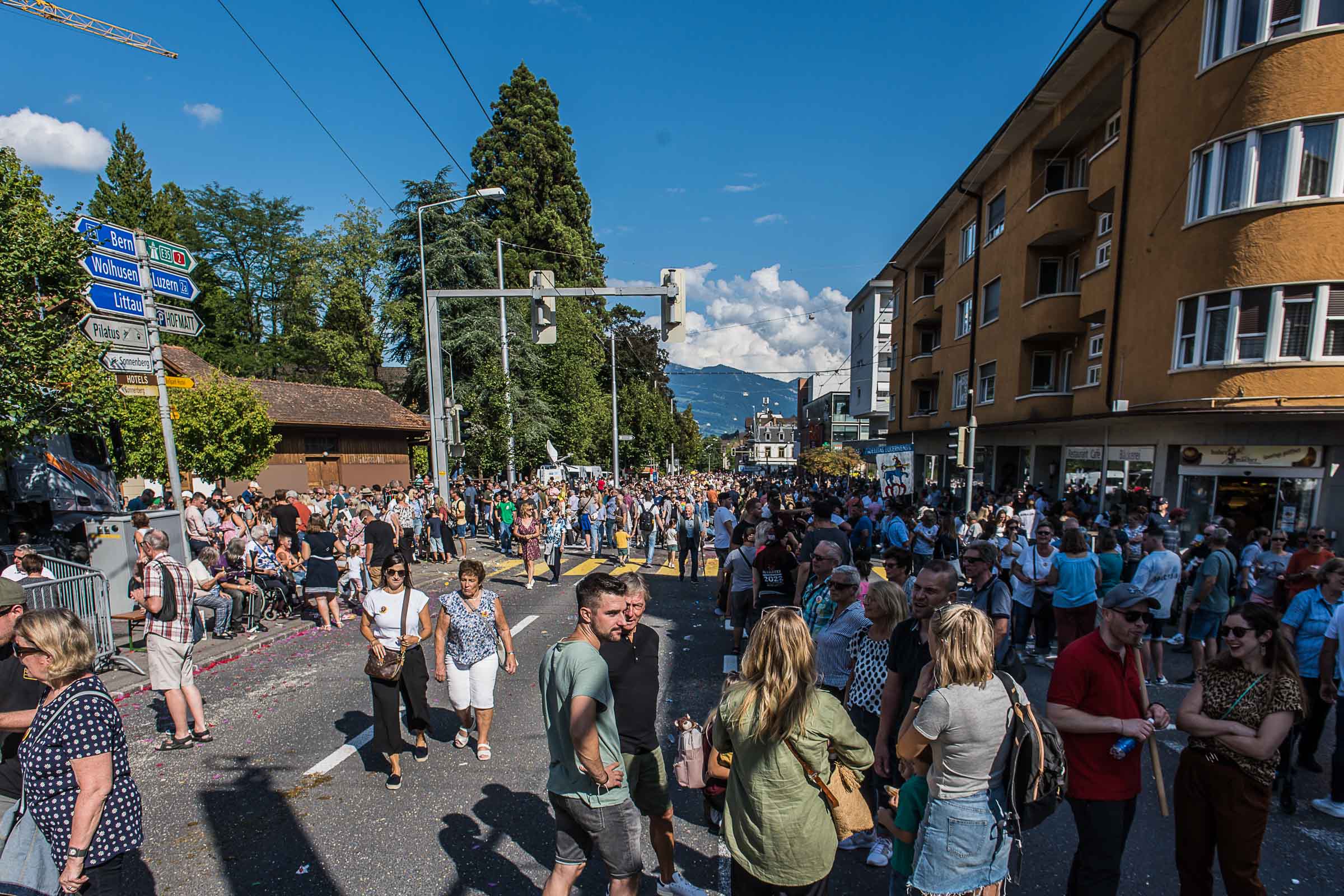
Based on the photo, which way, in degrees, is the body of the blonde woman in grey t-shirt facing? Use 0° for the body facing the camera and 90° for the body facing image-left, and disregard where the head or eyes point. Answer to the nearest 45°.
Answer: approximately 135°

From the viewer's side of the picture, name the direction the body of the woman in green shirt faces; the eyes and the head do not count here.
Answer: away from the camera

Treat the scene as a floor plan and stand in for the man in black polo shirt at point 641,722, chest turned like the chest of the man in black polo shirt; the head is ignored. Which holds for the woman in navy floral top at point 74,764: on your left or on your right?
on your right

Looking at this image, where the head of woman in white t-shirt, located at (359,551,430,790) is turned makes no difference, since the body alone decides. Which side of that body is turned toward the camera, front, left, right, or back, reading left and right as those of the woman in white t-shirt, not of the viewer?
front

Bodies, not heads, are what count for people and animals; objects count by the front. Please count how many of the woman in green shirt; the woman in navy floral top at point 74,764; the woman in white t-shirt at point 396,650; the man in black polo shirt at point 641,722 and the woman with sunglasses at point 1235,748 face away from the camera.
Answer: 1

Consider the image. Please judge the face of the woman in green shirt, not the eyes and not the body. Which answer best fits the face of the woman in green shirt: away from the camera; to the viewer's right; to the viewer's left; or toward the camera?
away from the camera

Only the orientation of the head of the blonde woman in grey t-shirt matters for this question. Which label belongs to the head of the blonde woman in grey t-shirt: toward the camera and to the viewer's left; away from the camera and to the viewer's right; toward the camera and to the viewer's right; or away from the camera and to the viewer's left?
away from the camera and to the viewer's left

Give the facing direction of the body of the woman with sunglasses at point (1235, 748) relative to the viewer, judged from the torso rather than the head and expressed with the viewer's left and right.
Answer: facing the viewer and to the left of the viewer
